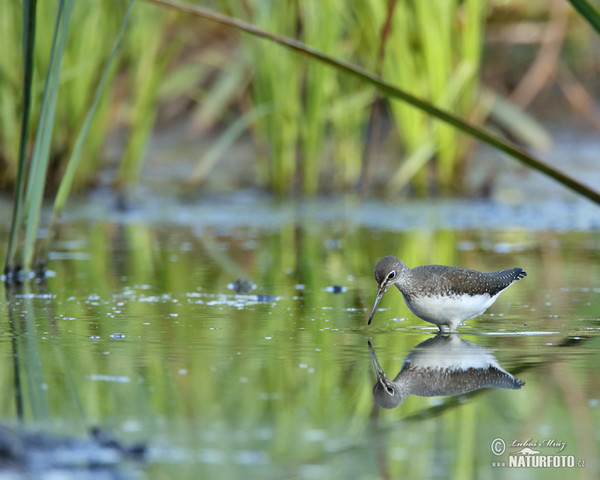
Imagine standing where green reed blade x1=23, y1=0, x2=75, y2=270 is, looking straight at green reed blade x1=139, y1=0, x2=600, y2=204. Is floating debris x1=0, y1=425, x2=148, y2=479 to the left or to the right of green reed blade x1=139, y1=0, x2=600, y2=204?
right

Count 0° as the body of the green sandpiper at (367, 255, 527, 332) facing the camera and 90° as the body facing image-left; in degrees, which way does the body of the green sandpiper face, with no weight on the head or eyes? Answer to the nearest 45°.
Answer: approximately 90°

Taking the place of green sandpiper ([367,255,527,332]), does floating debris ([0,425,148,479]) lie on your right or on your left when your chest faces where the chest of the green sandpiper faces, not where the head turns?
on your left

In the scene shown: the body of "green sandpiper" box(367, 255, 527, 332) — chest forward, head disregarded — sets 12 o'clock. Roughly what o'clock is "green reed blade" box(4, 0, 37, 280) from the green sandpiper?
The green reed blade is roughly at 12 o'clock from the green sandpiper.

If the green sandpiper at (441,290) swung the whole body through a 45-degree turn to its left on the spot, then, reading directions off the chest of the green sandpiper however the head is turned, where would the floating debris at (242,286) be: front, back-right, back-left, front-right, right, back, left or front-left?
right

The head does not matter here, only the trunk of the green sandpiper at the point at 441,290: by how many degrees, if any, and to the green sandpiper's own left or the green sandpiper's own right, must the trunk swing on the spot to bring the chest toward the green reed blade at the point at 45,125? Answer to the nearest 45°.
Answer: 0° — it already faces it

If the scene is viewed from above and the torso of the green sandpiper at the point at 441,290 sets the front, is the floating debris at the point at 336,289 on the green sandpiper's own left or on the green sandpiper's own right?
on the green sandpiper's own right

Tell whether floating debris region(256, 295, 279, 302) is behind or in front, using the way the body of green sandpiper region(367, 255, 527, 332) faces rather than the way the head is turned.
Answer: in front

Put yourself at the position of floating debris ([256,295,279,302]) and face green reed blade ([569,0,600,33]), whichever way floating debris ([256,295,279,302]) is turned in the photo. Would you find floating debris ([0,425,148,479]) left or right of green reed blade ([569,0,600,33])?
right
